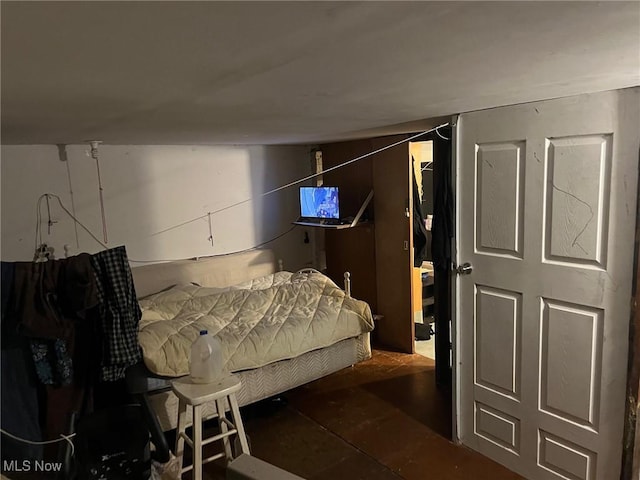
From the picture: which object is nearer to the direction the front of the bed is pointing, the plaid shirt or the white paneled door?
the white paneled door

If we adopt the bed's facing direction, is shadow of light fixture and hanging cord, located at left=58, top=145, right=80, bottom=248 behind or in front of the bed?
behind

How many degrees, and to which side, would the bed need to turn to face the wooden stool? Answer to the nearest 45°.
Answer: approximately 45° to its right

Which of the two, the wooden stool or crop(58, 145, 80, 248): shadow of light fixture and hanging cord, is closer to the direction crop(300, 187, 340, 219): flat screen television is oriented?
the wooden stool

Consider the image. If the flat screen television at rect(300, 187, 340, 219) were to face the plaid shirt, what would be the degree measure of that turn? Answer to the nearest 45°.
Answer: approximately 45° to its right

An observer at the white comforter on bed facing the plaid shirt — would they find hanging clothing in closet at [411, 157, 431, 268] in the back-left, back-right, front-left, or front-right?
back-left

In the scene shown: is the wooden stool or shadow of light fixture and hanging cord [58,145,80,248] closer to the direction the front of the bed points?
the wooden stool

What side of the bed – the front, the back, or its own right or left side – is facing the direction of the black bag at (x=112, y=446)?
right

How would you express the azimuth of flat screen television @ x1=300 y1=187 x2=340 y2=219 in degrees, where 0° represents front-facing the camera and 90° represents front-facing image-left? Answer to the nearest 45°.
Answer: approximately 0°

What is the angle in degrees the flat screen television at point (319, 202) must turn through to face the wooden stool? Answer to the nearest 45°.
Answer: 0° — it already faces it
